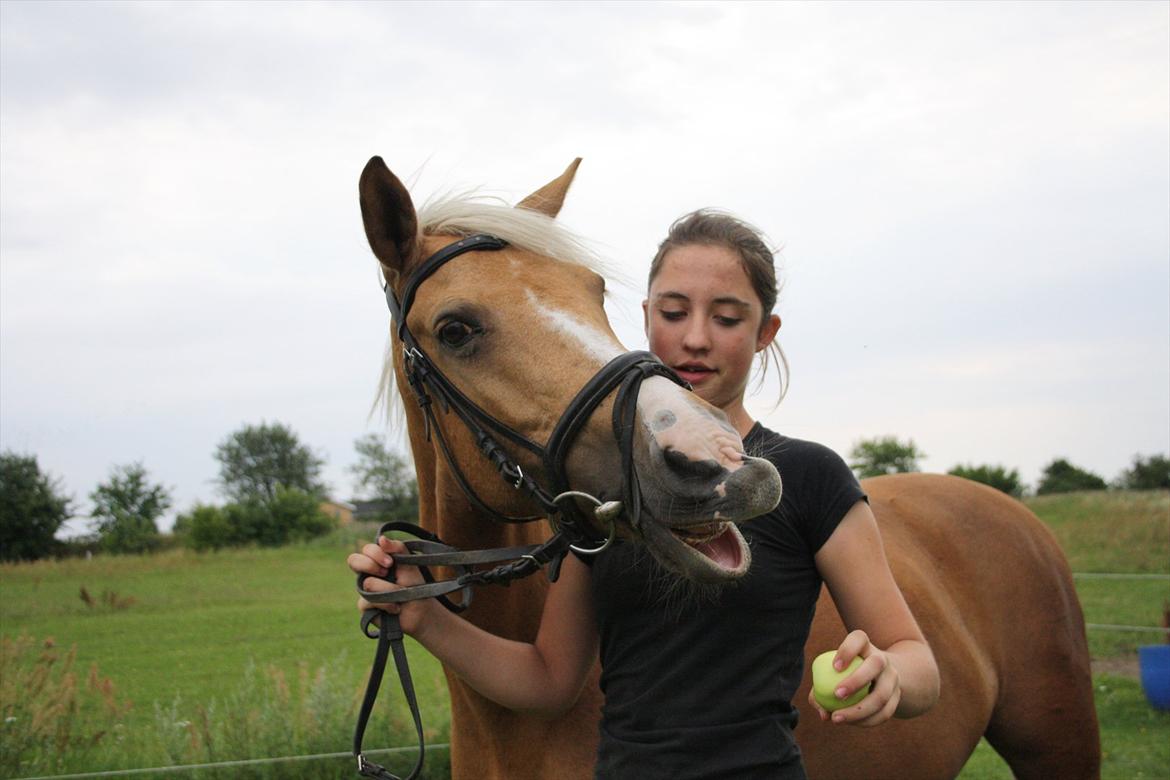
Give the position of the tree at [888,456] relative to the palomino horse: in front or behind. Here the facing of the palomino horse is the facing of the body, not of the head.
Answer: behind

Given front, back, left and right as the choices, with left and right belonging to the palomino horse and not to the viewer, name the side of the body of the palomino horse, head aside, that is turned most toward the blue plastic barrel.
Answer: back

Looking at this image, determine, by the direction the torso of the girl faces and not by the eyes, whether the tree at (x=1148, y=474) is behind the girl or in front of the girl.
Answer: behind

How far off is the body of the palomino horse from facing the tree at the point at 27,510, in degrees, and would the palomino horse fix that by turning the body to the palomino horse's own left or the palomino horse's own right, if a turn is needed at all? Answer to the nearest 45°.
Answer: approximately 90° to the palomino horse's own right

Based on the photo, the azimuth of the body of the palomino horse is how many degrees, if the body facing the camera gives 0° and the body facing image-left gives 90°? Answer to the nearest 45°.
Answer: approximately 45°

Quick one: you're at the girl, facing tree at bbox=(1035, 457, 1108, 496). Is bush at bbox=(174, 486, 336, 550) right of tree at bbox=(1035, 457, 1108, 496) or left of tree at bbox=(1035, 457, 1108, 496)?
left

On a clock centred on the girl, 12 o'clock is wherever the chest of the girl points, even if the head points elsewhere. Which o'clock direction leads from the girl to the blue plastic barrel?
The blue plastic barrel is roughly at 7 o'clock from the girl.

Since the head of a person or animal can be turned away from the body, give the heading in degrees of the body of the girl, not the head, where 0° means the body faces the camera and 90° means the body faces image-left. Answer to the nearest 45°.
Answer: approximately 0°

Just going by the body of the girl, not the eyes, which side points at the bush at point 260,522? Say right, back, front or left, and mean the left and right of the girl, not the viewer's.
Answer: back
